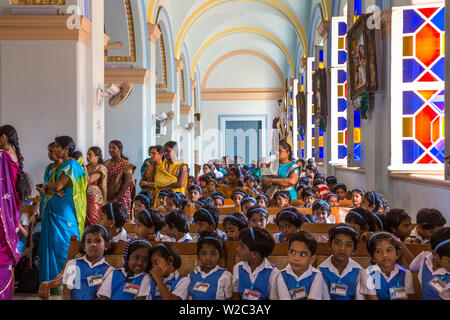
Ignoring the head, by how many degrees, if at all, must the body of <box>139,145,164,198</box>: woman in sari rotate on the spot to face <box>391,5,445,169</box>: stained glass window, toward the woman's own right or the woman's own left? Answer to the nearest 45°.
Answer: approximately 135° to the woman's own left

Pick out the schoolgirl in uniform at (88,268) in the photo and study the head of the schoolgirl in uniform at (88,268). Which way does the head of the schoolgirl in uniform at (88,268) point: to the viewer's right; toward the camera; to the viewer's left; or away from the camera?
toward the camera

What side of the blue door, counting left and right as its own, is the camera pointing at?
front

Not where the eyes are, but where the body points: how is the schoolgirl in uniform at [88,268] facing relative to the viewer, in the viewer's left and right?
facing the viewer

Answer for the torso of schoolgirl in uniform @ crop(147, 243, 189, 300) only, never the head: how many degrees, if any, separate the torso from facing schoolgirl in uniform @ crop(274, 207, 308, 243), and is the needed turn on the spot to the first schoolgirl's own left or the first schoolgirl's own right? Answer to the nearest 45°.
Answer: approximately 180°

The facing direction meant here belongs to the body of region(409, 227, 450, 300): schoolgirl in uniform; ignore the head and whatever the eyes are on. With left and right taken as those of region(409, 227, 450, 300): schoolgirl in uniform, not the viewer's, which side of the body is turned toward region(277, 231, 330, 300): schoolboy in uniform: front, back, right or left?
right

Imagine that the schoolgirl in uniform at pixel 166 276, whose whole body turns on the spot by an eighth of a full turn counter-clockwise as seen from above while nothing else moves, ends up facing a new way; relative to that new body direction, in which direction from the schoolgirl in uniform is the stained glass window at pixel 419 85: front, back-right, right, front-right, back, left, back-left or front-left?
back-left

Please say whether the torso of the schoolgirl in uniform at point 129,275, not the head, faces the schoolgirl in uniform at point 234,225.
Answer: no

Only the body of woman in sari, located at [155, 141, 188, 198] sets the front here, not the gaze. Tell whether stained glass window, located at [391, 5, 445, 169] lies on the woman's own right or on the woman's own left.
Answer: on the woman's own left

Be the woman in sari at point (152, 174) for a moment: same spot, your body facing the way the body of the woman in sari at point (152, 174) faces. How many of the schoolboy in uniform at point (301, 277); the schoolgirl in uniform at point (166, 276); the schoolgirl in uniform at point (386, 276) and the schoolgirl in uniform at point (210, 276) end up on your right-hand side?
0

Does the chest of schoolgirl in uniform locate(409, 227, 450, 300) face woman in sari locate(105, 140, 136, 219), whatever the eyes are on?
no

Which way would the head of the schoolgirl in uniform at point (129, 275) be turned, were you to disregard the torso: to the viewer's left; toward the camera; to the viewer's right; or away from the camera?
toward the camera

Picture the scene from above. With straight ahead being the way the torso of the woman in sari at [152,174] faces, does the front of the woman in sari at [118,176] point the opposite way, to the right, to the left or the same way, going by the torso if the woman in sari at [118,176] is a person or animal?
the same way

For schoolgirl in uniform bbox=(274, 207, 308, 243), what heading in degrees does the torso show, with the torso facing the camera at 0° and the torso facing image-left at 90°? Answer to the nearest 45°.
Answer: approximately 45°

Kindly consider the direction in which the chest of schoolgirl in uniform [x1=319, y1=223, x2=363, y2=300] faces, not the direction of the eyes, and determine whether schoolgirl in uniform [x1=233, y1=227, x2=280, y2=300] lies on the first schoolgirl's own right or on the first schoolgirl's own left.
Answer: on the first schoolgirl's own right

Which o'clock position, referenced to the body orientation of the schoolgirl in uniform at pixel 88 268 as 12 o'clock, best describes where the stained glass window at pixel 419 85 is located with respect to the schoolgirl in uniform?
The stained glass window is roughly at 8 o'clock from the schoolgirl in uniform.
